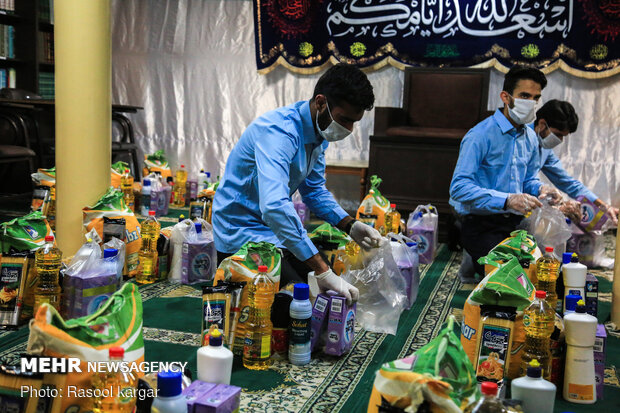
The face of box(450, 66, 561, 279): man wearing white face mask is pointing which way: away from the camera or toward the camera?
toward the camera

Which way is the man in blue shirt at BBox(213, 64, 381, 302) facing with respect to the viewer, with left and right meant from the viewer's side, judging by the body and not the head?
facing the viewer and to the right of the viewer

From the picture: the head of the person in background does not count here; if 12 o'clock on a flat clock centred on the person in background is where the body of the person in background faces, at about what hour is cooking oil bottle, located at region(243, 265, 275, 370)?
The cooking oil bottle is roughly at 2 o'clock from the person in background.

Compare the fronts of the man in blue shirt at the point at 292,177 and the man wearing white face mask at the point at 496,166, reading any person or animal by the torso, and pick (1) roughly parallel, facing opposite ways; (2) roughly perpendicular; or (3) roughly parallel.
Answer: roughly parallel

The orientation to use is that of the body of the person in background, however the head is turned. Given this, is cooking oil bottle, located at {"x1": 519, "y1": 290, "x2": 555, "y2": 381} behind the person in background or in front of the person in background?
in front

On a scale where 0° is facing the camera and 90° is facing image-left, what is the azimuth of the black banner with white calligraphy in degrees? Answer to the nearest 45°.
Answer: approximately 0°

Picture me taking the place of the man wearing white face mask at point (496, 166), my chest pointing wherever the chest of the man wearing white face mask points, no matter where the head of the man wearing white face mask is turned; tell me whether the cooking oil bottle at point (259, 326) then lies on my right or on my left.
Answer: on my right

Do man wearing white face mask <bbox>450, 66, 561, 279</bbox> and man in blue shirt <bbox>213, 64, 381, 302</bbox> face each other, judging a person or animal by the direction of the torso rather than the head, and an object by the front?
no

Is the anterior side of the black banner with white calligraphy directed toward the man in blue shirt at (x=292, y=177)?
yes

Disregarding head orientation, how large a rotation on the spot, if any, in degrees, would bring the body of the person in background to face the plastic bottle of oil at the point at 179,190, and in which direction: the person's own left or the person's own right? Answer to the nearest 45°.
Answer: approximately 135° to the person's own right

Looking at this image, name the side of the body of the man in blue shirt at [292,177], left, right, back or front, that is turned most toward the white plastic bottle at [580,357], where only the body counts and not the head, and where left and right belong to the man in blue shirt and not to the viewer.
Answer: front

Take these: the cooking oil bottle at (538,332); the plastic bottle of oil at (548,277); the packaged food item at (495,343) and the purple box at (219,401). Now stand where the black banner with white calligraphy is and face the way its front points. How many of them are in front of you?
4

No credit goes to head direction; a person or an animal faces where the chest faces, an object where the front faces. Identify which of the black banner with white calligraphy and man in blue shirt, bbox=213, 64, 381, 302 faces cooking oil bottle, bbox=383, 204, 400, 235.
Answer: the black banner with white calligraphy

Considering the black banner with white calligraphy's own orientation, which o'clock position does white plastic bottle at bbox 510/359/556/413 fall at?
The white plastic bottle is roughly at 12 o'clock from the black banner with white calligraphy.

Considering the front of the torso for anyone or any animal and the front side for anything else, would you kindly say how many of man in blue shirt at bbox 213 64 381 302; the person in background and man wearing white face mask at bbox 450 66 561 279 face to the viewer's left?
0

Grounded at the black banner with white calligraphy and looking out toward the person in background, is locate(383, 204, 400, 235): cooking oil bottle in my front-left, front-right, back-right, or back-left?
front-right

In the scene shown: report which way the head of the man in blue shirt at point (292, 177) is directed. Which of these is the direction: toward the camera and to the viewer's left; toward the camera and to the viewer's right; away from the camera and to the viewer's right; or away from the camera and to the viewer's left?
toward the camera and to the viewer's right

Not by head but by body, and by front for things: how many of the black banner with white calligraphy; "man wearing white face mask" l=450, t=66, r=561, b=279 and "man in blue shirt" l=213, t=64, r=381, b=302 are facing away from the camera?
0

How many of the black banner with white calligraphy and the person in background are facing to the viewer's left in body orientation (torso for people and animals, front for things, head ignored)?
0
